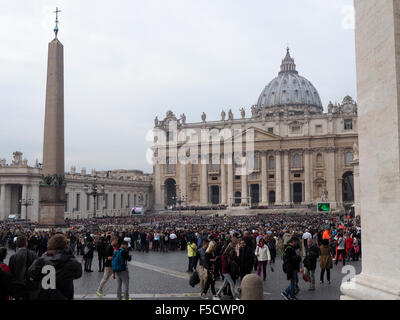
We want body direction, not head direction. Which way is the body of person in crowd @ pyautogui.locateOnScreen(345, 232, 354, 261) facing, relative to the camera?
away from the camera

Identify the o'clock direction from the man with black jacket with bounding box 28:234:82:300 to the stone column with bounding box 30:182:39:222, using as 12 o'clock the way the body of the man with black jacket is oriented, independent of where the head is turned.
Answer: The stone column is roughly at 12 o'clock from the man with black jacket.

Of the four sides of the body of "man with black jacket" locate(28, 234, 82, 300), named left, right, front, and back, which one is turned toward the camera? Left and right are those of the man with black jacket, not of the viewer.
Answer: back

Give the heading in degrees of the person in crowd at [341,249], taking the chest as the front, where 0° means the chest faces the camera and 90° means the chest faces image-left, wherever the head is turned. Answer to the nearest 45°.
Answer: approximately 180°

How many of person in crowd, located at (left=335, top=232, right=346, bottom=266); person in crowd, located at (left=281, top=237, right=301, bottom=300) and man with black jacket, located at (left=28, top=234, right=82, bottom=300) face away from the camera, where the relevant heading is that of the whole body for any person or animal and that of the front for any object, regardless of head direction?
2

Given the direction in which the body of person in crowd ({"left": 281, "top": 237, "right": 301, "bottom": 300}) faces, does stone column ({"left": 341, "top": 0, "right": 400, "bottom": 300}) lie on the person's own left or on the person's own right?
on the person's own right

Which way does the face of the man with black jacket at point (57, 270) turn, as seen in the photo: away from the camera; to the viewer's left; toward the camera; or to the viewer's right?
away from the camera
